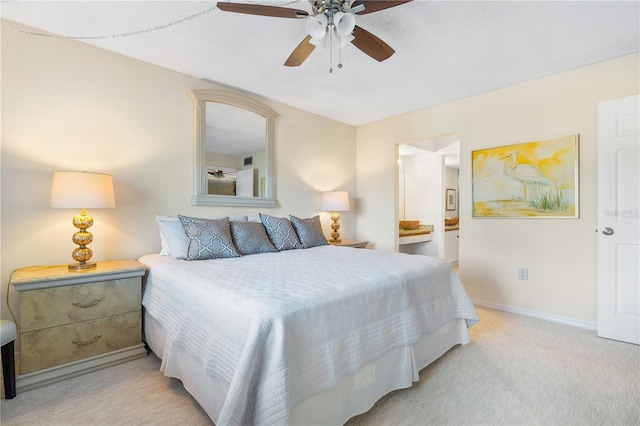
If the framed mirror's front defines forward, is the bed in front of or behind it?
in front

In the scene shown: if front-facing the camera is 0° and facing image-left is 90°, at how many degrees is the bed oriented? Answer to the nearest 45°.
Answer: approximately 315°

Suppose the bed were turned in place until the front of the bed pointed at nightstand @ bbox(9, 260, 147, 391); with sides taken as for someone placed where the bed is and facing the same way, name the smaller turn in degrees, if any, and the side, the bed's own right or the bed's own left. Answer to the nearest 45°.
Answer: approximately 135° to the bed's own right

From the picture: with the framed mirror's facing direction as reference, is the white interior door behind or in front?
in front

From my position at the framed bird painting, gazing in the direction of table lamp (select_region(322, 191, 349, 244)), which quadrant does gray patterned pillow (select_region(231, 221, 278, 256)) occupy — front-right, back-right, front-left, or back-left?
front-left

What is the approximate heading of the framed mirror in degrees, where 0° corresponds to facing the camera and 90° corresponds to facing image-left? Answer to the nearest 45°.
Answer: approximately 315°

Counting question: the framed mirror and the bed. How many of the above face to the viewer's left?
0

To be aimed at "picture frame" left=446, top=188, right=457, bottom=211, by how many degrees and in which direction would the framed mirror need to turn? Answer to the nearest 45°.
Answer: approximately 90° to its left

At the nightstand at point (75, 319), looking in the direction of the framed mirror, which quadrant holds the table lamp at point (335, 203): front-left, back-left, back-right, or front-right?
front-right

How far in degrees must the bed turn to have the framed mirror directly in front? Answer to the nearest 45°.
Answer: approximately 180°

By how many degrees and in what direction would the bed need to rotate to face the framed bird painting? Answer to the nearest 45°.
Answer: approximately 90° to its left
